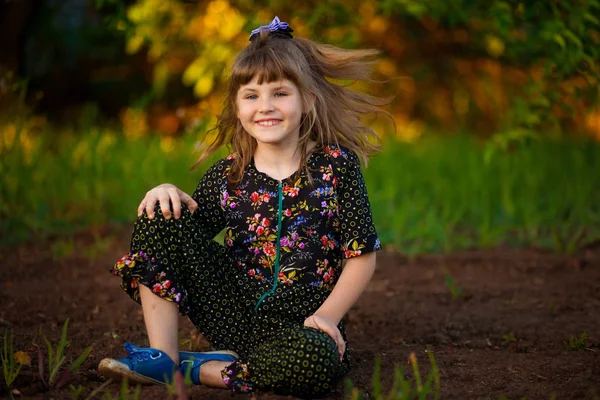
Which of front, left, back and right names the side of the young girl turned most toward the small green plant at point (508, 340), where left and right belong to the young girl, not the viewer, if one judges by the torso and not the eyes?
left

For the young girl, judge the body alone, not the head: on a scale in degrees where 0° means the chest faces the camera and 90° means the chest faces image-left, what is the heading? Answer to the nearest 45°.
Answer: approximately 0°

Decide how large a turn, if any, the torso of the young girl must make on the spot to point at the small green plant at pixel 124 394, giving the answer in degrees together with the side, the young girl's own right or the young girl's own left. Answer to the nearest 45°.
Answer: approximately 45° to the young girl's own right

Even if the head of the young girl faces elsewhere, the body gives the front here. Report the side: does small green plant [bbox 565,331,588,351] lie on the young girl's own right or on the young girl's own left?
on the young girl's own left
